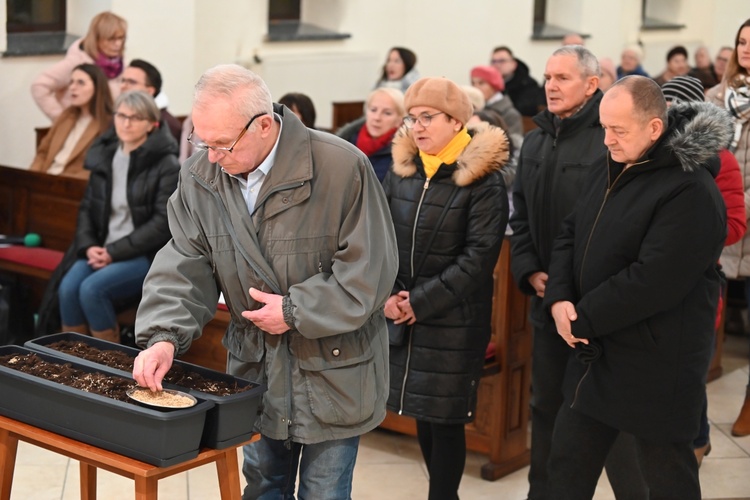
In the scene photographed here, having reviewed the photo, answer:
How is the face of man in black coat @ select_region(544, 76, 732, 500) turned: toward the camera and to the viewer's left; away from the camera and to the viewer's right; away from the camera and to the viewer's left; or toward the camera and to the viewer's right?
toward the camera and to the viewer's left

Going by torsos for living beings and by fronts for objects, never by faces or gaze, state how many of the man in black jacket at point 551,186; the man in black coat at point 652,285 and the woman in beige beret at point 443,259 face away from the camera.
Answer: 0

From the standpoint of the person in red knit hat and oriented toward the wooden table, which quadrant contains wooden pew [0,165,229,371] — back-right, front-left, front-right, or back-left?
front-right

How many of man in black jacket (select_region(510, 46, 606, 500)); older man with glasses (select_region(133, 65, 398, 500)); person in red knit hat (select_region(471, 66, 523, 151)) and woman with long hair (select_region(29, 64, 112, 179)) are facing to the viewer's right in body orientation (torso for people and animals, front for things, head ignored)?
0

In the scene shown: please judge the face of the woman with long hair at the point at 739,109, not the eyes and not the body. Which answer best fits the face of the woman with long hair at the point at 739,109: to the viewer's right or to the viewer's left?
to the viewer's left

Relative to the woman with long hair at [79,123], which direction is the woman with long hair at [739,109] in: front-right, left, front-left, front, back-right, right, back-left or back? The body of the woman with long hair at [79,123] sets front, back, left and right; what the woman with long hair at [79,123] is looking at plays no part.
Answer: left

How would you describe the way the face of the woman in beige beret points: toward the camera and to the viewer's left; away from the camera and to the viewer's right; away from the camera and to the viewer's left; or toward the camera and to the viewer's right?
toward the camera and to the viewer's left

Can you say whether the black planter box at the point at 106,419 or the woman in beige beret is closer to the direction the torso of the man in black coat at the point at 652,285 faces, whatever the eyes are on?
the black planter box

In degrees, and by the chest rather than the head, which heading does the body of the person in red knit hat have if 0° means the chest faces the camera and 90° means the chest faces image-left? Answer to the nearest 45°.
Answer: approximately 45°

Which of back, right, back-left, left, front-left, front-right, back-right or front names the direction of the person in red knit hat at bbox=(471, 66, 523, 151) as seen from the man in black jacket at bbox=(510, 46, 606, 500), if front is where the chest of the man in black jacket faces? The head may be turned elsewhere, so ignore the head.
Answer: back-right

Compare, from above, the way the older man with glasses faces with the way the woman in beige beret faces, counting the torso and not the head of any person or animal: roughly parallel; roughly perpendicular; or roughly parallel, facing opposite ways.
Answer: roughly parallel

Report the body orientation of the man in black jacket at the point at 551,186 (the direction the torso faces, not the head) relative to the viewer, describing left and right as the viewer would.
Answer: facing the viewer and to the left of the viewer

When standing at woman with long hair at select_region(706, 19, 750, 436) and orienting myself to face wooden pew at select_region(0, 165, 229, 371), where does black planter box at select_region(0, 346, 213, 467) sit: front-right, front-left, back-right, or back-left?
front-left

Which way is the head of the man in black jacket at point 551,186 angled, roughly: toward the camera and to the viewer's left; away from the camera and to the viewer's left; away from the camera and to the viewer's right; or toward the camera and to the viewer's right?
toward the camera and to the viewer's left
